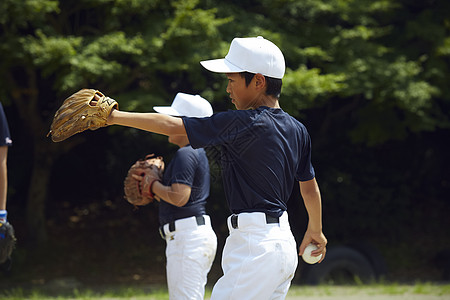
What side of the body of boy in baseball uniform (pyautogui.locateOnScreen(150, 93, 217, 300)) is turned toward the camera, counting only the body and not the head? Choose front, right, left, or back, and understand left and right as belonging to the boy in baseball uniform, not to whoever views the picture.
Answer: left

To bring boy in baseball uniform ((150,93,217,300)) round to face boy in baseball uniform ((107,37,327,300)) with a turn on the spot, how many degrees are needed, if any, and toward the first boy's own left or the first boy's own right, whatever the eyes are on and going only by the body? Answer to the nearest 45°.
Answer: approximately 90° to the first boy's own left

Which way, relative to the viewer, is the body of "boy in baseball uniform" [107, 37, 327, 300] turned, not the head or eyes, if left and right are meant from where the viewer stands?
facing away from the viewer and to the left of the viewer

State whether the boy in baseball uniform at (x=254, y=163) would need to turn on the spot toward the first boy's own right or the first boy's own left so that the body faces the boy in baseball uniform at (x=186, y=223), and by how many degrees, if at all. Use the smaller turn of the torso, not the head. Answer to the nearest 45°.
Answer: approximately 45° to the first boy's own right

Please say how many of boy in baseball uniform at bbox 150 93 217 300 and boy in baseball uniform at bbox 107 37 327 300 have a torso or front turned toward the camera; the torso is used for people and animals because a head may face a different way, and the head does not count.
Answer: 0

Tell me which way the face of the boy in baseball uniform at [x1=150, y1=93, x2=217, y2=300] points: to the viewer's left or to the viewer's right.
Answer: to the viewer's left

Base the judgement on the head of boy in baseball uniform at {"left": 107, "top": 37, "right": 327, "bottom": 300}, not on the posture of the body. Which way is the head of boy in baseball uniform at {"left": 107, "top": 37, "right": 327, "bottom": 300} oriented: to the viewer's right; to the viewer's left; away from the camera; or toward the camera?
to the viewer's left
